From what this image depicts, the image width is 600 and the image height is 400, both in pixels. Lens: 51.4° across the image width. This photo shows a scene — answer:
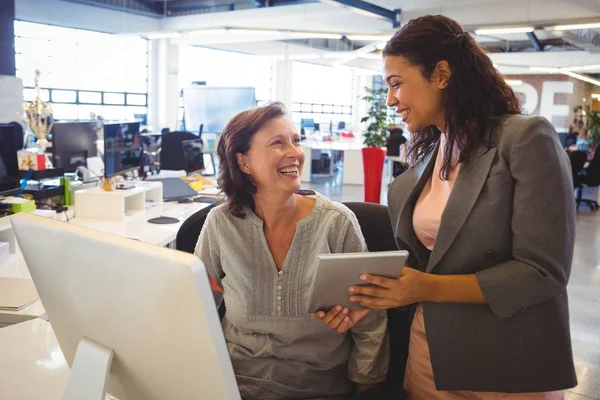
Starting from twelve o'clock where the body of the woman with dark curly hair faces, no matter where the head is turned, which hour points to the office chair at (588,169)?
The office chair is roughly at 5 o'clock from the woman with dark curly hair.

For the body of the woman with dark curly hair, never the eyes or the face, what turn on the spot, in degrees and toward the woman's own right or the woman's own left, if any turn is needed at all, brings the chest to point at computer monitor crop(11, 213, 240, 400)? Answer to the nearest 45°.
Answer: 0° — they already face it

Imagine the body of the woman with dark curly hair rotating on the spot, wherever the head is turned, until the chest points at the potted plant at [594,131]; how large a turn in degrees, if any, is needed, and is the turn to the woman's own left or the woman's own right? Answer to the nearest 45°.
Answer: approximately 135° to the woman's own right

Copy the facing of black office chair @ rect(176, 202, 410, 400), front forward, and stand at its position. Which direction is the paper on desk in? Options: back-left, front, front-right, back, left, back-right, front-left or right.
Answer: right

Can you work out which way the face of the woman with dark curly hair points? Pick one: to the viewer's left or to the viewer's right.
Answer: to the viewer's left

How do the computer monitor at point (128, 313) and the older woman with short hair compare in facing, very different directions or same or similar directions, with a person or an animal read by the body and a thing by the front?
very different directions

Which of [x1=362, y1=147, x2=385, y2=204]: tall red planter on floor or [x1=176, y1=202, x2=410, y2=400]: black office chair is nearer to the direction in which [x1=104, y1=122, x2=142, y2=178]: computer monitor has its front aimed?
the black office chair

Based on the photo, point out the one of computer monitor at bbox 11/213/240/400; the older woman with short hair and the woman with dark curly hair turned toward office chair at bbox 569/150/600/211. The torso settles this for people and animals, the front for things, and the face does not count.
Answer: the computer monitor
